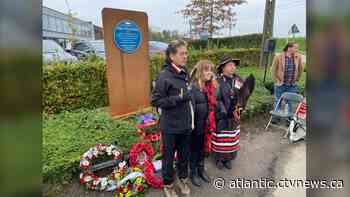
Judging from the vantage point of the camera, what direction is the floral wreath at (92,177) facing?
facing the viewer

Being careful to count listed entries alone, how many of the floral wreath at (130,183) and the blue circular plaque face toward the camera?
2

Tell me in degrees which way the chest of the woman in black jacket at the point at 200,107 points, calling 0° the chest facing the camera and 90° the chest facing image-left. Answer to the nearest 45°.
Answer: approximately 315°

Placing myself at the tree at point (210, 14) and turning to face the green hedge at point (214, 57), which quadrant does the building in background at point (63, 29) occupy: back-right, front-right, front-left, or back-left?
front-right

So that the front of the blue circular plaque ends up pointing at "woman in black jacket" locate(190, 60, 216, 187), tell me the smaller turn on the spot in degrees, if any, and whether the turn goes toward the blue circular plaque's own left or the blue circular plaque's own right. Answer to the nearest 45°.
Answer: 0° — it already faces them

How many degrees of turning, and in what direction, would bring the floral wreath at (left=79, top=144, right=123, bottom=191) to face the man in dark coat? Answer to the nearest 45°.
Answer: approximately 45° to its left

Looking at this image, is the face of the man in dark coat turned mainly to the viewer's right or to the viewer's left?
to the viewer's right

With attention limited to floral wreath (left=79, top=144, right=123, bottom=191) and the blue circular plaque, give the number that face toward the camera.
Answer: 2

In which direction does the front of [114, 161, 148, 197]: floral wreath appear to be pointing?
toward the camera

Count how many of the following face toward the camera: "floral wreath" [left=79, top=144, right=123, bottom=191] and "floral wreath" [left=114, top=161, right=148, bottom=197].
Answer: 2
